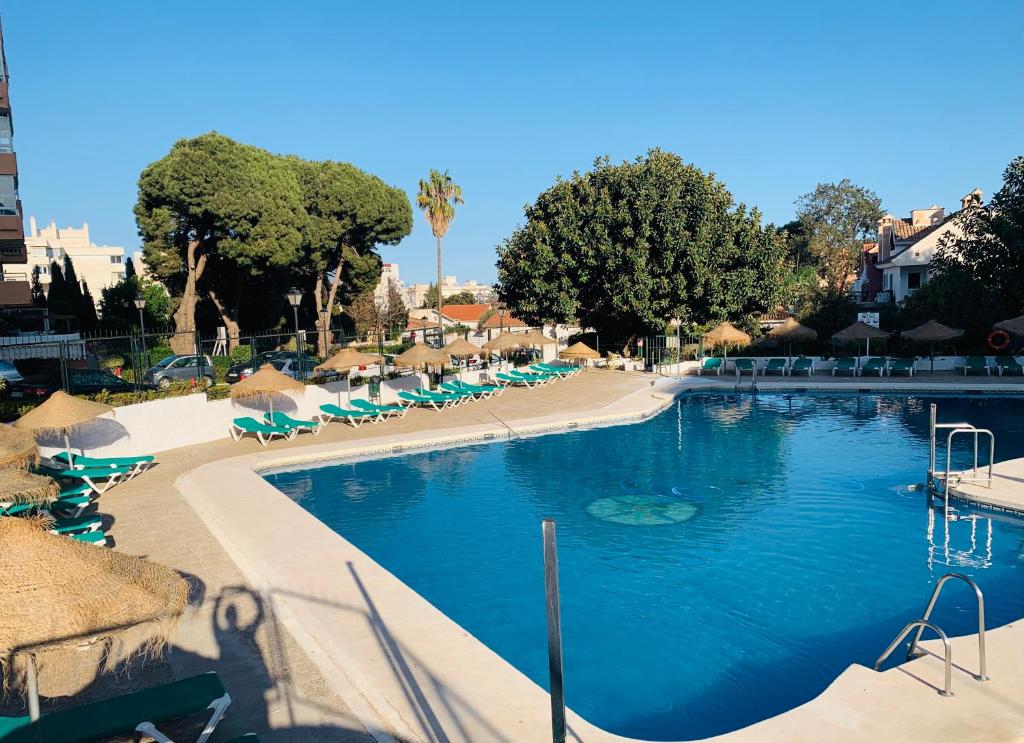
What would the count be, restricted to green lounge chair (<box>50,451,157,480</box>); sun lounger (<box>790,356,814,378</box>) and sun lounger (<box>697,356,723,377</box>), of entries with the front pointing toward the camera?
2

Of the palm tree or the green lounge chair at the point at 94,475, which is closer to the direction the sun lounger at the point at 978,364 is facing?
the green lounge chair

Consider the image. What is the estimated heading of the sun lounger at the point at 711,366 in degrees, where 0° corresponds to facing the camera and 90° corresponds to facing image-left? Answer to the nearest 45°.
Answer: approximately 0°

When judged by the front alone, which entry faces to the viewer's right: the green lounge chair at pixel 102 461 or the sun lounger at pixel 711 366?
the green lounge chair

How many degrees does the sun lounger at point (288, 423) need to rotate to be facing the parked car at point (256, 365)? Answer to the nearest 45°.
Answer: approximately 135° to its left

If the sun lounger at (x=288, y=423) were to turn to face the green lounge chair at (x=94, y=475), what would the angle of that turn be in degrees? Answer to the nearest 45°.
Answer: approximately 90° to its right

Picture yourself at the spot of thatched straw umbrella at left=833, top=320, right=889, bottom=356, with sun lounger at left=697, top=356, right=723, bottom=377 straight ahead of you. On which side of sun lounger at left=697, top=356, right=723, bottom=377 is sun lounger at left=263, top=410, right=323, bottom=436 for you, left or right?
left

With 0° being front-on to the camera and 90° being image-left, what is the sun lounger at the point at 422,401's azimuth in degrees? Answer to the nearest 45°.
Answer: approximately 315°

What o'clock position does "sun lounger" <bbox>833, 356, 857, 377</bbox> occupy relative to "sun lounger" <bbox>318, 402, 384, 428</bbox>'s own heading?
"sun lounger" <bbox>833, 356, 857, 377</bbox> is roughly at 10 o'clock from "sun lounger" <bbox>318, 402, 384, 428</bbox>.

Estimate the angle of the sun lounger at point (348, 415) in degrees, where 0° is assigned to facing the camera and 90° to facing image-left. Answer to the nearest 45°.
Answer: approximately 315°
